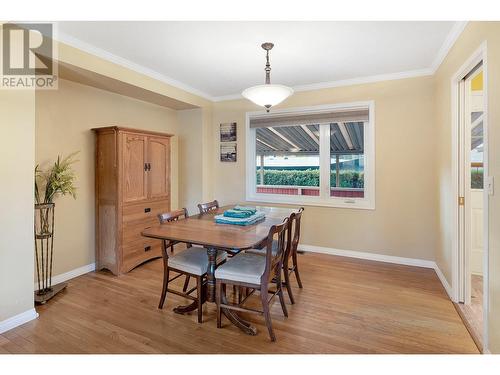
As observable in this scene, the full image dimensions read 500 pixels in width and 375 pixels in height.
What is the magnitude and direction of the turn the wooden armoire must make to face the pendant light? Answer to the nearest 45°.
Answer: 0° — it already faces it

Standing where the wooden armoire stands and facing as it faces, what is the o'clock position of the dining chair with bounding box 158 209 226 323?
The dining chair is roughly at 1 o'clock from the wooden armoire.

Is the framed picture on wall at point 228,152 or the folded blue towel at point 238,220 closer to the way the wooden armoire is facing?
the folded blue towel

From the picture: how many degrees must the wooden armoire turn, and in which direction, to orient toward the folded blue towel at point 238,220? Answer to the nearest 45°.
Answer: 0° — it already faces it
